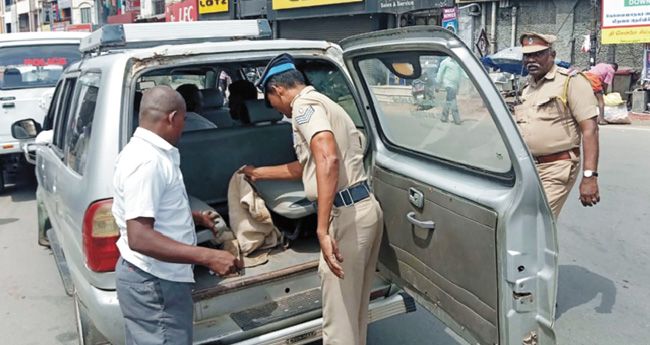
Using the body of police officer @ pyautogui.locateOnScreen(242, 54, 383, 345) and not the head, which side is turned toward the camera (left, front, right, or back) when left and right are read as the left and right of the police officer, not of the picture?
left

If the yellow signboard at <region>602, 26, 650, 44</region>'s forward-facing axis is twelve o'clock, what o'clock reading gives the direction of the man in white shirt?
The man in white shirt is roughly at 12 o'clock from the yellow signboard.

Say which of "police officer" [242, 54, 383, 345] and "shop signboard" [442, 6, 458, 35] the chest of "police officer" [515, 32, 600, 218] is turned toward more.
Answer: the police officer

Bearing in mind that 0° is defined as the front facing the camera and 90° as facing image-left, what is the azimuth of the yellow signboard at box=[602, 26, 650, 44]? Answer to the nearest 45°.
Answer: approximately 0°

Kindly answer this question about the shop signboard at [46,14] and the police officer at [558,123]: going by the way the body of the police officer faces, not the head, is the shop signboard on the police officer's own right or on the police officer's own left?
on the police officer's own right

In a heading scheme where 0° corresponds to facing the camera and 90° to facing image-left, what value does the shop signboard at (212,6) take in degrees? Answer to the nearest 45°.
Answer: approximately 0°

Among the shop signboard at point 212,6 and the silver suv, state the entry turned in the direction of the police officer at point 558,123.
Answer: the shop signboard

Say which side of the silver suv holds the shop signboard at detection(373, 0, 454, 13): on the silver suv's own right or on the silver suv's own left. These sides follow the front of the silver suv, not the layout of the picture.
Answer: on the silver suv's own right

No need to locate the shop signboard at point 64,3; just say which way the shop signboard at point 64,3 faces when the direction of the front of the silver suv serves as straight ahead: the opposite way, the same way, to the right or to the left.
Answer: the opposite way

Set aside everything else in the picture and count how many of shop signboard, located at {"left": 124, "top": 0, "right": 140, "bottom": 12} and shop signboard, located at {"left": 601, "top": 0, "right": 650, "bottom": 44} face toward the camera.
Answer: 2
